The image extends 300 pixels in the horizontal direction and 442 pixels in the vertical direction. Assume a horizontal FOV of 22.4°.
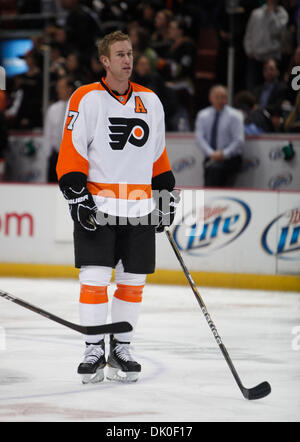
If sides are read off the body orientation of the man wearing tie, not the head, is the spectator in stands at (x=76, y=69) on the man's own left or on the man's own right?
on the man's own right

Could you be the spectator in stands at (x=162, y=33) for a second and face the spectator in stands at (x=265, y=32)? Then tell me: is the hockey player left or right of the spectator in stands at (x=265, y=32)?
right

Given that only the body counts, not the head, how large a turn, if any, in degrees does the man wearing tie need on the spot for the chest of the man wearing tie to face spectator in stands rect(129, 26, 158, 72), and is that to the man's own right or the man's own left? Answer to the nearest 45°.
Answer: approximately 135° to the man's own right

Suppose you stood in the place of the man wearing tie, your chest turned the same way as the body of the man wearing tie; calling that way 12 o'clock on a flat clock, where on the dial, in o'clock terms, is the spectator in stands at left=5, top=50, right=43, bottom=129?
The spectator in stands is roughly at 4 o'clock from the man wearing tie.

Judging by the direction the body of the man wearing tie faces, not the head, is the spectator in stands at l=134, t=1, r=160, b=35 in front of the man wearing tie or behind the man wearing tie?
behind

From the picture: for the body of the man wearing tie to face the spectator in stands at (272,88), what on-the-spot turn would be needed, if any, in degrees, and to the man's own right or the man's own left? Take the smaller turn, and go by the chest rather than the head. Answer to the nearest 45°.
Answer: approximately 180°

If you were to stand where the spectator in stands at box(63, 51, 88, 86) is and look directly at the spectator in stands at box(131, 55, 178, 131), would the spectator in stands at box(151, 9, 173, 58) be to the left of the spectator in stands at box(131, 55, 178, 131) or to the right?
left

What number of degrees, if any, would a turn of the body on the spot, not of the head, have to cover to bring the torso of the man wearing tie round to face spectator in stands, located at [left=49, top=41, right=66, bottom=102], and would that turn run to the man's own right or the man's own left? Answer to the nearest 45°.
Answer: approximately 135° to the man's own right

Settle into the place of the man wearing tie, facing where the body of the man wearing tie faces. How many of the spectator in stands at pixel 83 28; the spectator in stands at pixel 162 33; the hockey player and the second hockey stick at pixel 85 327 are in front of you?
2

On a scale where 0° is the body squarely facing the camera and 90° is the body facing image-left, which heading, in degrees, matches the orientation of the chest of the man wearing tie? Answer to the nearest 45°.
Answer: approximately 0°

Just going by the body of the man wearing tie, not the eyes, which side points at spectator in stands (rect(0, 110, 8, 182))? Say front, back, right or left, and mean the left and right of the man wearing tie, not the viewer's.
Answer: right
